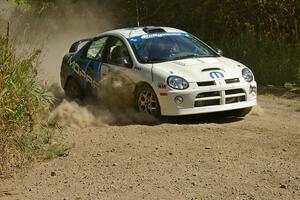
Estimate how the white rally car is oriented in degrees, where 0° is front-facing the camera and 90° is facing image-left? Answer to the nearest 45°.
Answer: approximately 315°
